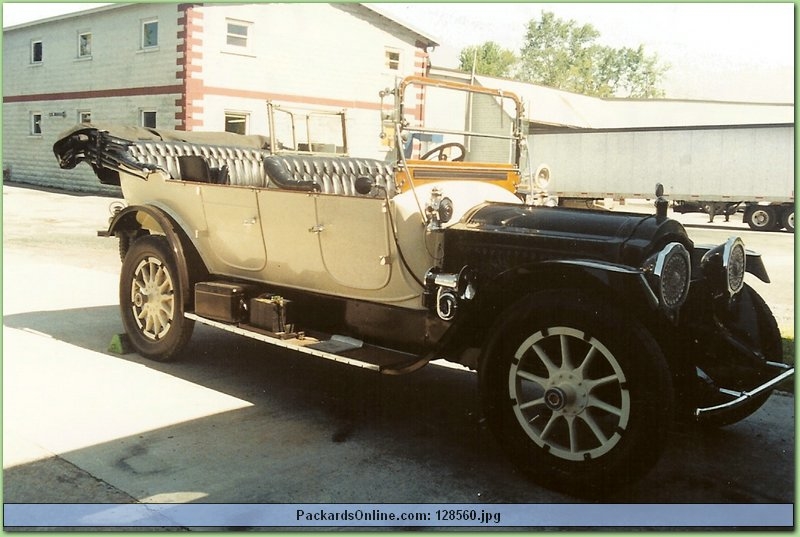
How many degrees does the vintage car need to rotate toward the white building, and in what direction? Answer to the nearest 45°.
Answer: approximately 135° to its left

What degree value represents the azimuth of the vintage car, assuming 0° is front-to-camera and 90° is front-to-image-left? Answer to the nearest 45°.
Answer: approximately 315°
